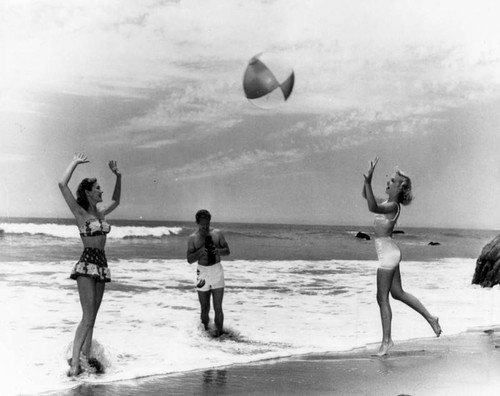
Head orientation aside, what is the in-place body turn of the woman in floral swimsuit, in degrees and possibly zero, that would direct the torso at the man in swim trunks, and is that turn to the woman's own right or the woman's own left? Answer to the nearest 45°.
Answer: approximately 90° to the woman's own left

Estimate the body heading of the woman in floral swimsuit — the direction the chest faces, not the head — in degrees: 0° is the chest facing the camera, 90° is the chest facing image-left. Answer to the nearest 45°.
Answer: approximately 315°

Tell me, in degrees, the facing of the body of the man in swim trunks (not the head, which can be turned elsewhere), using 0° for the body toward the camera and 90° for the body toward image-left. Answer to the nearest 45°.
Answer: approximately 0°

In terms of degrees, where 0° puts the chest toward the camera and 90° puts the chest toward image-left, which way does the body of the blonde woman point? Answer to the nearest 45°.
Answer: approximately 90°

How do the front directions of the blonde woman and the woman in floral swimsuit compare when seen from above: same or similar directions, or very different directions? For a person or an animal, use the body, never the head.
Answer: very different directions

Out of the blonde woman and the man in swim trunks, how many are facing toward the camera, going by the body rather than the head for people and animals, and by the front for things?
1

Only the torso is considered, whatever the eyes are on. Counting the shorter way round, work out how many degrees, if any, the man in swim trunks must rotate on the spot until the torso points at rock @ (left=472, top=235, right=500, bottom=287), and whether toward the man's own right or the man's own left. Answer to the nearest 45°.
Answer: approximately 135° to the man's own left

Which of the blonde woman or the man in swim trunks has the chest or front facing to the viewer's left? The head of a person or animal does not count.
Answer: the blonde woman

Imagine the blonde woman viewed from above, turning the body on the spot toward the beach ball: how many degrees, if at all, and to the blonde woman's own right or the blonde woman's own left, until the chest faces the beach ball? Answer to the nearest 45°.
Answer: approximately 45° to the blonde woman's own right

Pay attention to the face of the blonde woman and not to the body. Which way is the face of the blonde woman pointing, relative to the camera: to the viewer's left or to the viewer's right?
to the viewer's left

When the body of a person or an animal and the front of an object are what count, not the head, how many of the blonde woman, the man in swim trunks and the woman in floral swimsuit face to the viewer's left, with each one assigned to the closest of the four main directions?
1

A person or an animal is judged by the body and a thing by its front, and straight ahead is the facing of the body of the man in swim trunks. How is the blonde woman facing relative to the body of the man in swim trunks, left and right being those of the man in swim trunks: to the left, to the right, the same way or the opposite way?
to the right

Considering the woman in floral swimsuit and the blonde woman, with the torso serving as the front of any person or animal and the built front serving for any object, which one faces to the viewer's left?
the blonde woman
